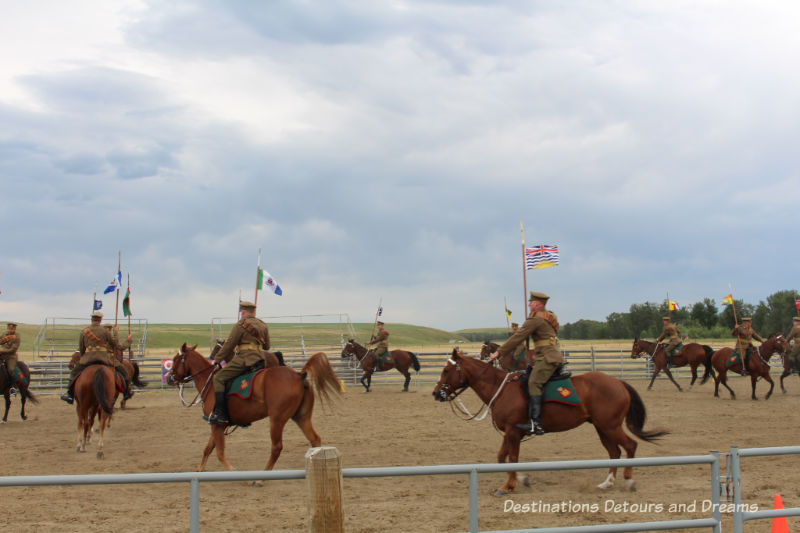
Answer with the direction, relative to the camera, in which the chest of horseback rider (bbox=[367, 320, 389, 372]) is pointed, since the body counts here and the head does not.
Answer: to the viewer's left

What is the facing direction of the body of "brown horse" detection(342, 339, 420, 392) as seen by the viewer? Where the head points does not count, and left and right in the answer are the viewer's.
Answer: facing to the left of the viewer

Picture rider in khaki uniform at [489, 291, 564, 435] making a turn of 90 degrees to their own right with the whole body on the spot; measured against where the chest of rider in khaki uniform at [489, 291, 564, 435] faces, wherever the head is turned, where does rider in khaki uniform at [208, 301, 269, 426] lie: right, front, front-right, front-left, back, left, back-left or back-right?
left

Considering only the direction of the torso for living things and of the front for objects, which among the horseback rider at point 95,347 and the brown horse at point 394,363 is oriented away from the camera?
the horseback rider

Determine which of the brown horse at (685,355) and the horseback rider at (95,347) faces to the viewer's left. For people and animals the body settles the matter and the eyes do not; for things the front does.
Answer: the brown horse

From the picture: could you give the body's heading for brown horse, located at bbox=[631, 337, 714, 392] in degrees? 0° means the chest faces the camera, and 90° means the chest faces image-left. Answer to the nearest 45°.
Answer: approximately 90°

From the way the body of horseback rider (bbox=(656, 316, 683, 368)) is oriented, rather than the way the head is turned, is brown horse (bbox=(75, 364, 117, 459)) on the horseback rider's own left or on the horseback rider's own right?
on the horseback rider's own left

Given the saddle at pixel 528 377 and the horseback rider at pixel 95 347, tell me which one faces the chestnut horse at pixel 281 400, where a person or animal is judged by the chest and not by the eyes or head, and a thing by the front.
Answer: the saddle

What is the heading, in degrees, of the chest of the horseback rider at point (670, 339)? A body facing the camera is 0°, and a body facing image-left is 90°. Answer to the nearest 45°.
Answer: approximately 90°

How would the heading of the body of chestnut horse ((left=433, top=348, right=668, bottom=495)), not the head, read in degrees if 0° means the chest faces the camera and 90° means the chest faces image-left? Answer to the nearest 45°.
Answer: approximately 90°

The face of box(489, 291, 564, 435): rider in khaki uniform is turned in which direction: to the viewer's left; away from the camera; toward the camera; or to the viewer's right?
to the viewer's left

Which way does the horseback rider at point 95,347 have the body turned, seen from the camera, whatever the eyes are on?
away from the camera

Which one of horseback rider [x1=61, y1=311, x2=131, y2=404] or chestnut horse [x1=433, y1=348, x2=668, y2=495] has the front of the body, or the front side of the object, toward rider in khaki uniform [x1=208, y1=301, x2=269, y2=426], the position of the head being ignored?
the chestnut horse

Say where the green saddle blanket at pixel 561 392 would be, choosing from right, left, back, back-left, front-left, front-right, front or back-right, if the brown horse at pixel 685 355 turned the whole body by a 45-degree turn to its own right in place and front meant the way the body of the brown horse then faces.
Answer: back-left
